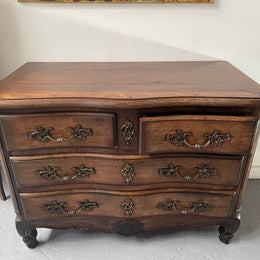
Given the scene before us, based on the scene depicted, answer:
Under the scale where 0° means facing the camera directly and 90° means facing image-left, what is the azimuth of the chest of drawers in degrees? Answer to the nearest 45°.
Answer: approximately 0°
